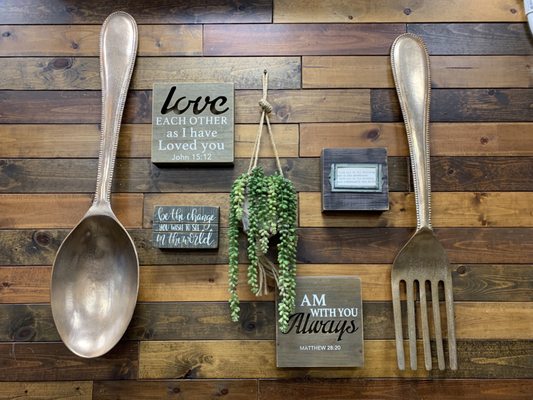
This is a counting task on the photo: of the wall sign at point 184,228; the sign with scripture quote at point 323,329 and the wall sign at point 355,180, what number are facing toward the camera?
3

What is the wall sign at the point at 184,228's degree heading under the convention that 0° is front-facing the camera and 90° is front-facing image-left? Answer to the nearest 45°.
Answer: approximately 0°

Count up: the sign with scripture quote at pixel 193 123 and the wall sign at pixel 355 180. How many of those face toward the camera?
2

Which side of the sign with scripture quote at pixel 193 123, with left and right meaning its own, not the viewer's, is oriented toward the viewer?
front

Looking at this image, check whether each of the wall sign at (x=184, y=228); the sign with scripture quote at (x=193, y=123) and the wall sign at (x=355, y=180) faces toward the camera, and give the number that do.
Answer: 3

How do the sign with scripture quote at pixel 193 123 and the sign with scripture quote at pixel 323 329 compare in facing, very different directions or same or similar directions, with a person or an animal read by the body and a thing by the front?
same or similar directions

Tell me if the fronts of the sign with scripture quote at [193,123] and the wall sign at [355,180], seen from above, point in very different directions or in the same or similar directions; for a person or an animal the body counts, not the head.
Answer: same or similar directions

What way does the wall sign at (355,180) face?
toward the camera
